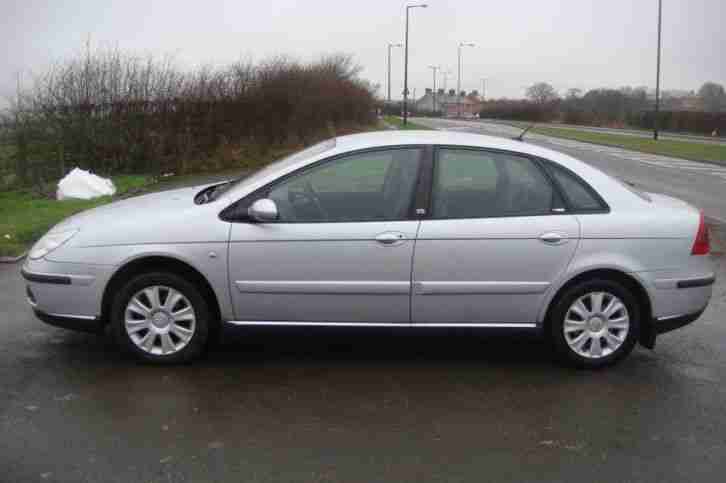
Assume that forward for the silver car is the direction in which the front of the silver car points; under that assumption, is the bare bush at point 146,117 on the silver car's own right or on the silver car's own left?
on the silver car's own right

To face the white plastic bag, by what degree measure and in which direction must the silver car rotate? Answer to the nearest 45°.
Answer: approximately 45° to its right

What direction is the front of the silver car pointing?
to the viewer's left
